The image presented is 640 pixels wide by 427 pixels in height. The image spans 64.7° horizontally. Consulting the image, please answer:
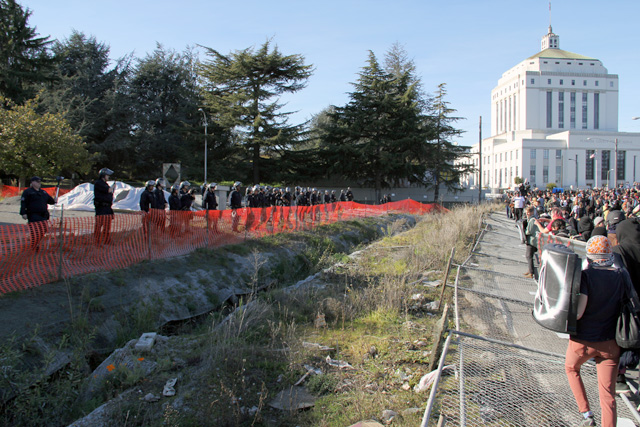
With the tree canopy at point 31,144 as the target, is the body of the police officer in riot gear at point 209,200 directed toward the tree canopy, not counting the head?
no

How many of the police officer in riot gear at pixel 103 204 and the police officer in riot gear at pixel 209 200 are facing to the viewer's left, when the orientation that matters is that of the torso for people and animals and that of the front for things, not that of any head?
0

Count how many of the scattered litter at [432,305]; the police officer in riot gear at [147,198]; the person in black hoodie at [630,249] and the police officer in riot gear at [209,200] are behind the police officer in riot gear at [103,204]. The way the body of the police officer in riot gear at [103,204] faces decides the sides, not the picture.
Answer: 0

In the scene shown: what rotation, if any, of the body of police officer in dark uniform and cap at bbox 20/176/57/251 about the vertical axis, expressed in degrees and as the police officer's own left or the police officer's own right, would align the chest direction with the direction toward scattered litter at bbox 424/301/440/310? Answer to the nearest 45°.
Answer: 0° — they already face it

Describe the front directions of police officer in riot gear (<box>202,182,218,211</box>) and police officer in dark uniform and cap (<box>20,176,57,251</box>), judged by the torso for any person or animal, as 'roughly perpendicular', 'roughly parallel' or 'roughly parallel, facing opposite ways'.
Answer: roughly parallel

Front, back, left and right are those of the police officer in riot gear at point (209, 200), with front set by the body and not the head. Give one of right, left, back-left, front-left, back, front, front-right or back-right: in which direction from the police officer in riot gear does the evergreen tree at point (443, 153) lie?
left

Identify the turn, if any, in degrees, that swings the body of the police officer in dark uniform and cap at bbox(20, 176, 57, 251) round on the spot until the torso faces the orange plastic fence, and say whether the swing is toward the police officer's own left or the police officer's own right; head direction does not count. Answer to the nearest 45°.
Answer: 0° — they already face it

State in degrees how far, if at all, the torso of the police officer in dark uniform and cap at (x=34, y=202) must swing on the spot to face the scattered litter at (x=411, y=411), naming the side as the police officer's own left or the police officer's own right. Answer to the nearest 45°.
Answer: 0° — they already face it

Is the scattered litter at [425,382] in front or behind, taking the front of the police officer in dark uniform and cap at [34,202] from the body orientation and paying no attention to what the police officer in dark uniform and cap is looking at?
in front

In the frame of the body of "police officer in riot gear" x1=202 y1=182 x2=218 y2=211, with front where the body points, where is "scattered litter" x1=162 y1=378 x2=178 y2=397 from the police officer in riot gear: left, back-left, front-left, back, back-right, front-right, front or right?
front-right

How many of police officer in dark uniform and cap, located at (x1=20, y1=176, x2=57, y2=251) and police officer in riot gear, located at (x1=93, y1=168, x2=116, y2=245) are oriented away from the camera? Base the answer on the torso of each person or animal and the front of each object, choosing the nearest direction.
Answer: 0

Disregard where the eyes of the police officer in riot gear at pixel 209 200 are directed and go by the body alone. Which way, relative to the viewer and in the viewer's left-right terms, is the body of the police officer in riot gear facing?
facing the viewer and to the right of the viewer

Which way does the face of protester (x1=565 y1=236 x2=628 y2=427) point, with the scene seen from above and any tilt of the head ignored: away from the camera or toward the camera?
away from the camera

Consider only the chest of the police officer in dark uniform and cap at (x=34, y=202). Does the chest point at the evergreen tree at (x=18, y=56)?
no
